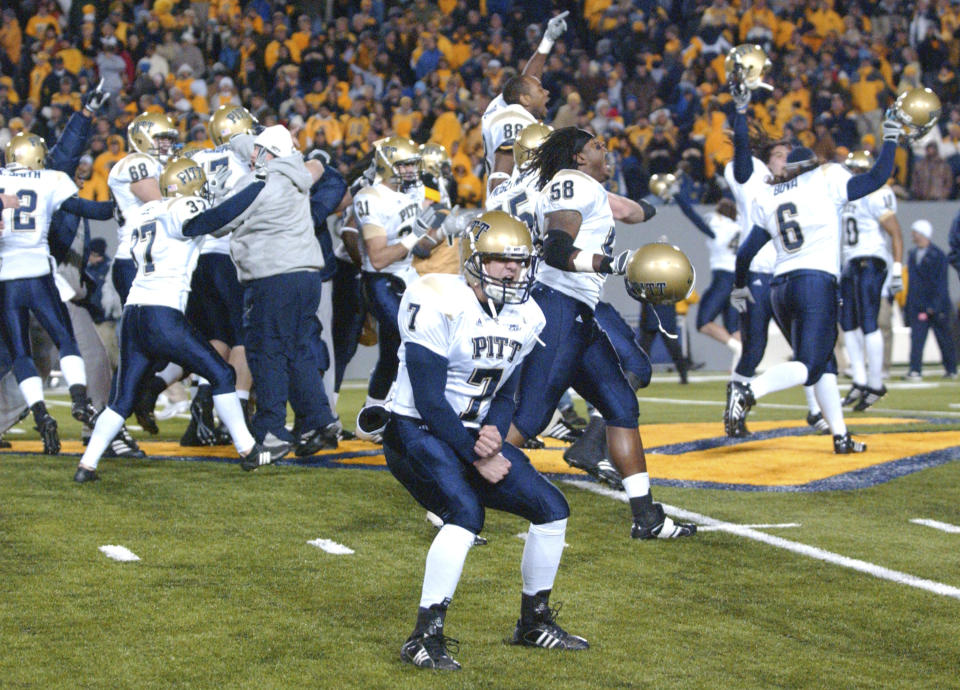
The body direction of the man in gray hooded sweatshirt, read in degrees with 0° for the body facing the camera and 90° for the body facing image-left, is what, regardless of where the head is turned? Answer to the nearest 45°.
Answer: approximately 135°

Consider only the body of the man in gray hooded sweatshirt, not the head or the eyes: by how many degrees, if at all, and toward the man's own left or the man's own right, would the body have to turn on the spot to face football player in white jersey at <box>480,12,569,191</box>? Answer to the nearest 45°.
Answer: approximately 135° to the man's own right

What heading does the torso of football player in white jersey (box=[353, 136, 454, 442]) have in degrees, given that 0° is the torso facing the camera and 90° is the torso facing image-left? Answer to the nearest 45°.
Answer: approximately 315°

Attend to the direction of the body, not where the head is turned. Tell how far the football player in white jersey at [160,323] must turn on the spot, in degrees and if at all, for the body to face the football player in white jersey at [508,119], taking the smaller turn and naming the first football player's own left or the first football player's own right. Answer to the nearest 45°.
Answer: approximately 45° to the first football player's own right

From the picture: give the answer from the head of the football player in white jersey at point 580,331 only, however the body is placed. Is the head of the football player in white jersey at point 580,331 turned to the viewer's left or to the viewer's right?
to the viewer's right

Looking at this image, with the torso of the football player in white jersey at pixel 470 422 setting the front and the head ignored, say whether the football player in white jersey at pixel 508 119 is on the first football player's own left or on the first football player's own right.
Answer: on the first football player's own left

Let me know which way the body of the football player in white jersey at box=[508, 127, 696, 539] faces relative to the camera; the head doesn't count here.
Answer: to the viewer's right

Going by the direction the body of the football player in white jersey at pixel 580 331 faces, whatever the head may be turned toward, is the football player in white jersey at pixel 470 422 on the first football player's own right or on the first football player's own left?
on the first football player's own right

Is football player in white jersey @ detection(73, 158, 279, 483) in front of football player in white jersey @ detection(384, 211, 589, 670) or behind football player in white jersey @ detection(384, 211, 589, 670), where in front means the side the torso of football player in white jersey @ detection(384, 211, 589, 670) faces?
behind

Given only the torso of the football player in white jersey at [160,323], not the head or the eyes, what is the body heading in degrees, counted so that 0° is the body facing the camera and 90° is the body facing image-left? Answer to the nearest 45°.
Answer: approximately 225°

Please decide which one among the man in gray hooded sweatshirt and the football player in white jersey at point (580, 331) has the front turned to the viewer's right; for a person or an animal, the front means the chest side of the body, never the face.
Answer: the football player in white jersey

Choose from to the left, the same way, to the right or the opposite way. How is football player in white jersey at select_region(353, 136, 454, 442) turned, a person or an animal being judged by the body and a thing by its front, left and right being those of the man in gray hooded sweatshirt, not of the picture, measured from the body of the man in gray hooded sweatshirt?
the opposite way

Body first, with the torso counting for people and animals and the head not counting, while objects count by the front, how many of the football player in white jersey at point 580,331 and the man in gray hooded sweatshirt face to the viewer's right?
1

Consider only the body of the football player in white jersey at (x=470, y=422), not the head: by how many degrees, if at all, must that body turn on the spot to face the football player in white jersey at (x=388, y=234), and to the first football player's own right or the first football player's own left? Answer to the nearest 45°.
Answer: approximately 135° to the first football player's own left

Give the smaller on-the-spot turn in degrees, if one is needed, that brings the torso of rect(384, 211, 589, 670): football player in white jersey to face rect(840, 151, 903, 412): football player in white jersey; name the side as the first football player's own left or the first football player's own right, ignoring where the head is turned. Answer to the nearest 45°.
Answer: approximately 90° to the first football player's own left

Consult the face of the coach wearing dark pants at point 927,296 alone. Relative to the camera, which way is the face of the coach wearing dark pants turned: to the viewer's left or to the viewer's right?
to the viewer's left
